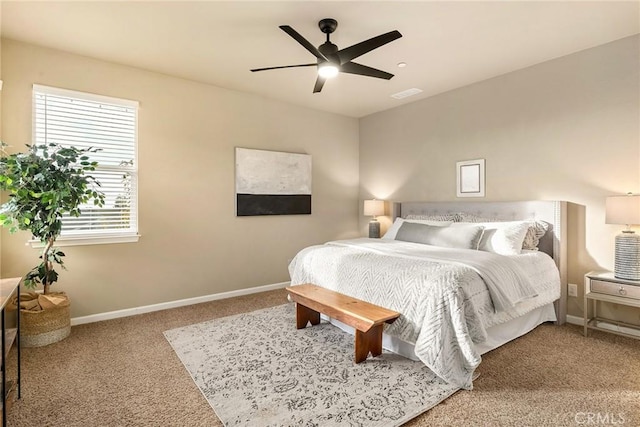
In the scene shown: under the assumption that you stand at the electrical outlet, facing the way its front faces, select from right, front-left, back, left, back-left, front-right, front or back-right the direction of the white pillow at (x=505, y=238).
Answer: front-right

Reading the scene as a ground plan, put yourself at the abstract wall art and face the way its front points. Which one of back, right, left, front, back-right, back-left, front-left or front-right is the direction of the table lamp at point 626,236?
front

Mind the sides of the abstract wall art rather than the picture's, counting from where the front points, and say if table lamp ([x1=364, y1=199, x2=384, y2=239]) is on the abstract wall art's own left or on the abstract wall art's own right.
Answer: on the abstract wall art's own left

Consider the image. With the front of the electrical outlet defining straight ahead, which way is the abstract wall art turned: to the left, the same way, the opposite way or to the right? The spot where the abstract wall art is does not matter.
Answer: to the left

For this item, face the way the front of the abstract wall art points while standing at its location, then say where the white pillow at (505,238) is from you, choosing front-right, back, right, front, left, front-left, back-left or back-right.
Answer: front

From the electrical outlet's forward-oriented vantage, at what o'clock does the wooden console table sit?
The wooden console table is roughly at 1 o'clock from the electrical outlet.

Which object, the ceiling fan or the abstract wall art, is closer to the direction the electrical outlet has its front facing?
the ceiling fan

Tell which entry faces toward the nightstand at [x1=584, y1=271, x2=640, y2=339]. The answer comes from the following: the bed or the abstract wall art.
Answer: the abstract wall art

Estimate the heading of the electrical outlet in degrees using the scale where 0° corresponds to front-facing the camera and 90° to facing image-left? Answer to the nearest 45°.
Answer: approximately 0°

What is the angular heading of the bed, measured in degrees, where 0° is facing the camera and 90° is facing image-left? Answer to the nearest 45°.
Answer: approximately 45°

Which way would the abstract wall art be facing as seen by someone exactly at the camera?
facing the viewer and to the right of the viewer

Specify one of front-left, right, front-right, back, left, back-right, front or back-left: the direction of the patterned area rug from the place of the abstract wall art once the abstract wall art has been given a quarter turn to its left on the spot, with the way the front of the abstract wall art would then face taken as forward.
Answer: back-right
